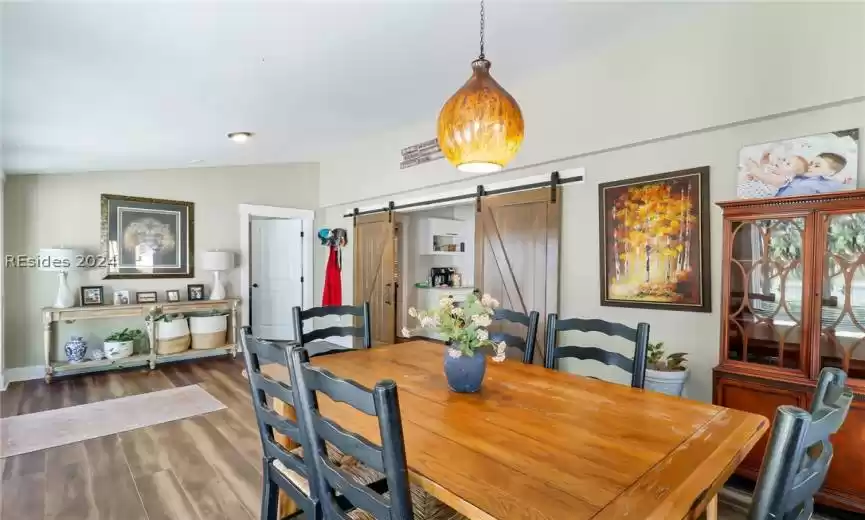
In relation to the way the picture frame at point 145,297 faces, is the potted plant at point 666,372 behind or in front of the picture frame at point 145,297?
in front

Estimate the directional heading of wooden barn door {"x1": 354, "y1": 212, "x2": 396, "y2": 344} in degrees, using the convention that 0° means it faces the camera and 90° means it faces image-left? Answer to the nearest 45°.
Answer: approximately 45°

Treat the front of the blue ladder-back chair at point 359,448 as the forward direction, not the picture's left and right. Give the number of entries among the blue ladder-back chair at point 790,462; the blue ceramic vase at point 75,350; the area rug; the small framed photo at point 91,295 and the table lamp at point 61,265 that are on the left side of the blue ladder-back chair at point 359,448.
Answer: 4

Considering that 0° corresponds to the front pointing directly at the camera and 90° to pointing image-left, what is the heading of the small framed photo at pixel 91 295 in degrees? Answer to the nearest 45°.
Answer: approximately 0°

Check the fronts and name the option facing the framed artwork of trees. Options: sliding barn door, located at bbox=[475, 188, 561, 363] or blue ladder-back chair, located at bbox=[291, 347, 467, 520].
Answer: the blue ladder-back chair

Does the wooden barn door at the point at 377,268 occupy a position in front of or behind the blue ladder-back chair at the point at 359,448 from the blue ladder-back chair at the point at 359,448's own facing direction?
in front

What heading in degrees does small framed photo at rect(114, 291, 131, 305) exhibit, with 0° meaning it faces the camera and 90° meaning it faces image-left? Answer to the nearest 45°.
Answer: approximately 0°

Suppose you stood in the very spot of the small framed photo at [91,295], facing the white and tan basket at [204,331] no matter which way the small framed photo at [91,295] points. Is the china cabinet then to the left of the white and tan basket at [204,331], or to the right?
right

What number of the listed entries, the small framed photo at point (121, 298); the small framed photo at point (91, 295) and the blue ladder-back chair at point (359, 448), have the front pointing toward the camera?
2

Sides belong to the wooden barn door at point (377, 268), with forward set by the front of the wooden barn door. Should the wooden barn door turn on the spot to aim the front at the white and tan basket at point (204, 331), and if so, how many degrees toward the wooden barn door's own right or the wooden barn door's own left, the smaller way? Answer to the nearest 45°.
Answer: approximately 45° to the wooden barn door's own right

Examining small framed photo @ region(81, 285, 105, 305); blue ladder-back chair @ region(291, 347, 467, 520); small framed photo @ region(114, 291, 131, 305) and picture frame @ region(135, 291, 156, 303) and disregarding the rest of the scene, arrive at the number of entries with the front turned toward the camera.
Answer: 3
